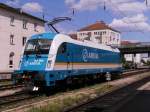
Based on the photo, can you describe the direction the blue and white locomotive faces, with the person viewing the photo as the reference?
facing the viewer and to the left of the viewer
